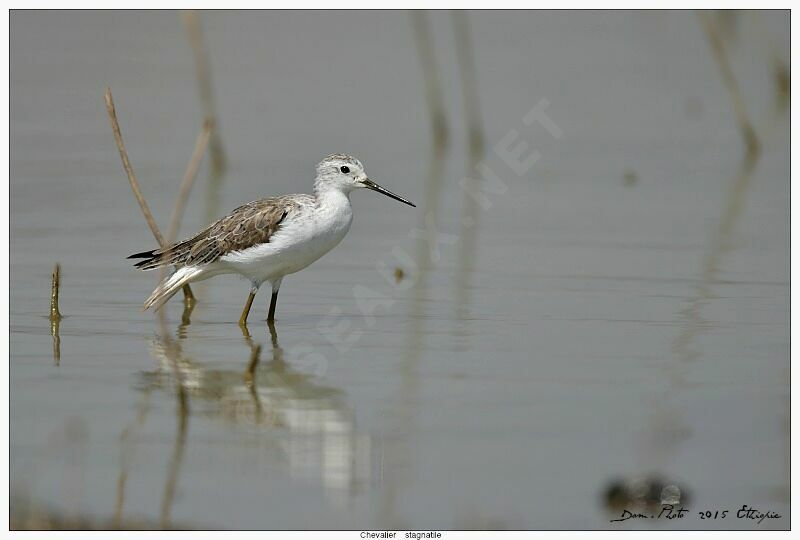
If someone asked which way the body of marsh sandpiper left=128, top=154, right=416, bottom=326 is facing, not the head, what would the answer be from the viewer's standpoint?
to the viewer's right

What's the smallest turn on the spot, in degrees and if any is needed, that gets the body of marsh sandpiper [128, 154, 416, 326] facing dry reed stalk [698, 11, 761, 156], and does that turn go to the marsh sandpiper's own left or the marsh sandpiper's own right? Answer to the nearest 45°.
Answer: approximately 45° to the marsh sandpiper's own left
